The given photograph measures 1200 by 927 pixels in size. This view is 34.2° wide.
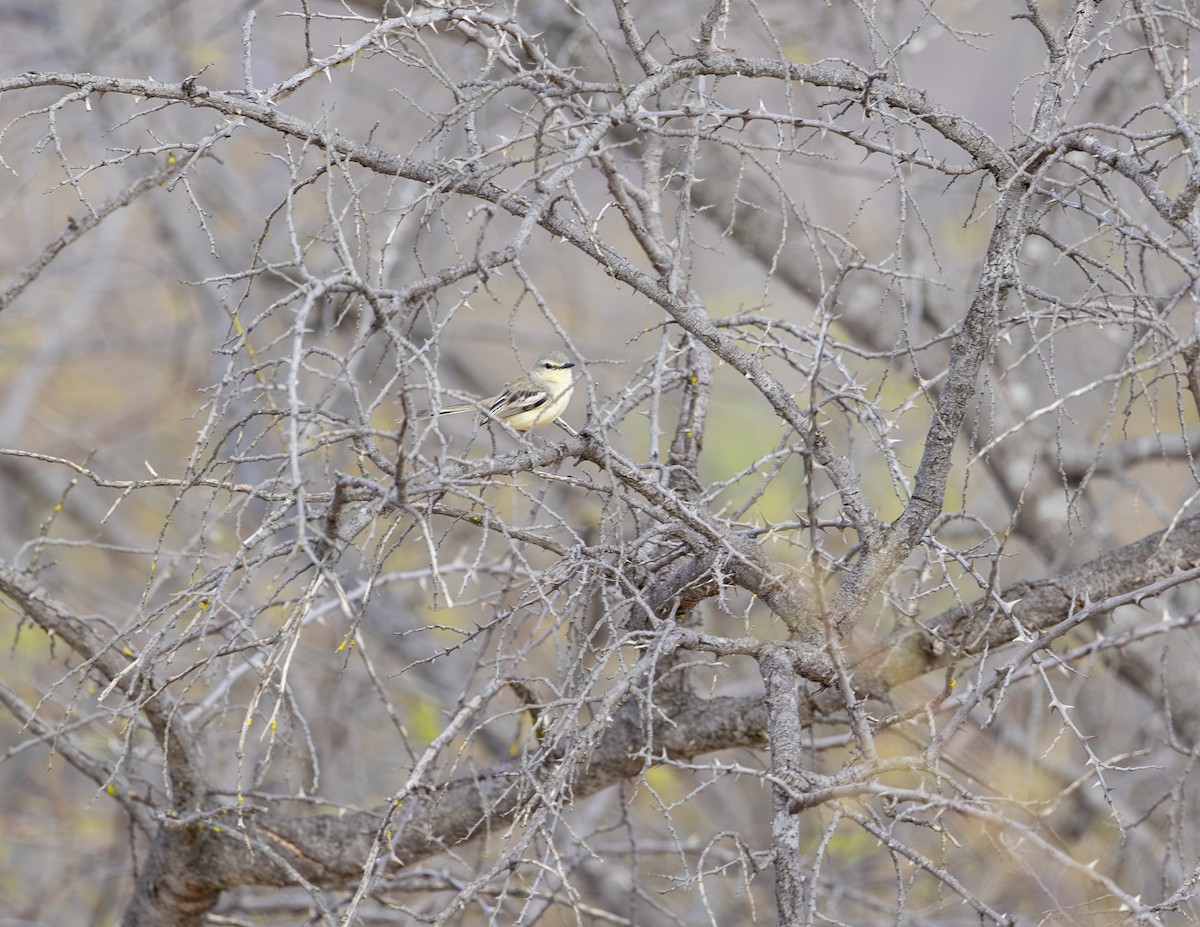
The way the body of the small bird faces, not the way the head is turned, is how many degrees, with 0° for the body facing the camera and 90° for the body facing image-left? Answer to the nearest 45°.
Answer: approximately 270°
